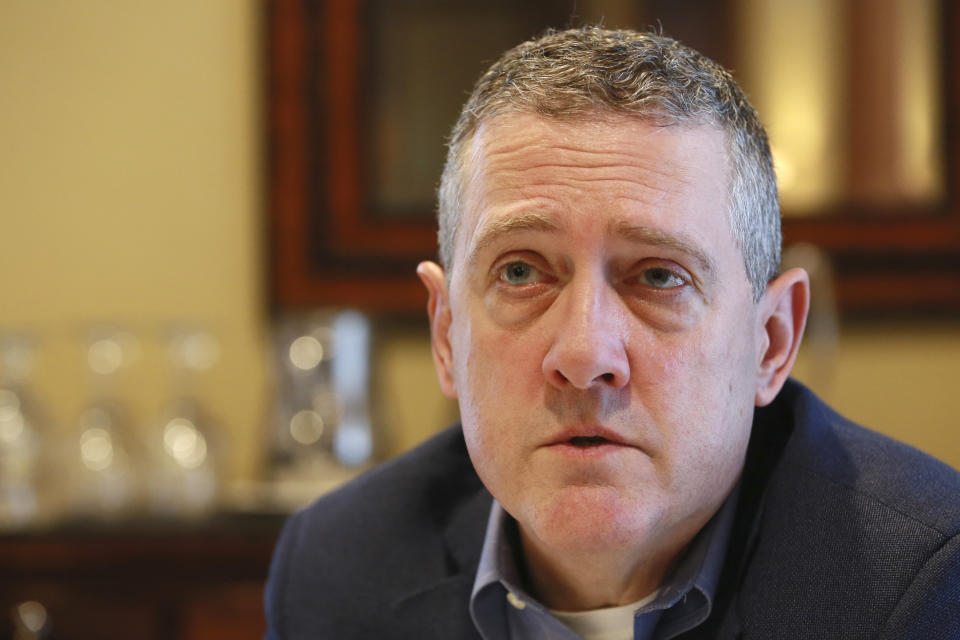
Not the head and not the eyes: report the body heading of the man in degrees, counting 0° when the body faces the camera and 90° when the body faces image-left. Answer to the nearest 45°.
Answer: approximately 0°

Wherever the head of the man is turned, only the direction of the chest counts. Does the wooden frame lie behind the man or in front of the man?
behind
